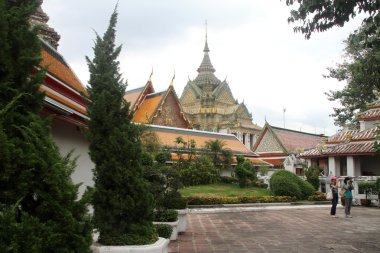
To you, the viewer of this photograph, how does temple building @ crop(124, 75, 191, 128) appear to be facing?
facing the viewer and to the right of the viewer

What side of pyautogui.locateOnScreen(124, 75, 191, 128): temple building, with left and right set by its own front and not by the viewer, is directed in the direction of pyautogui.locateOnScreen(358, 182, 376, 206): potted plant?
front

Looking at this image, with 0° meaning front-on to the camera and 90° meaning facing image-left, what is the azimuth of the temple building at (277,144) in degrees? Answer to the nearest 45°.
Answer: approximately 45°

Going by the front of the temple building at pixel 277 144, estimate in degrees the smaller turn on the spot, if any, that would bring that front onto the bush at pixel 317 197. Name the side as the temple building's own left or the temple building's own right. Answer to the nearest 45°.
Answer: approximately 45° to the temple building's own left

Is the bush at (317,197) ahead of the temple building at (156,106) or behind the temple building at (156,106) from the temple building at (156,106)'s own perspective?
ahead

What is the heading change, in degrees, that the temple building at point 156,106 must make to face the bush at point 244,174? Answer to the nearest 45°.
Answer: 0° — it already faces it

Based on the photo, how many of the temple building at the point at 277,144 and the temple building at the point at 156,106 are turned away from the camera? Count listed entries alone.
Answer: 0

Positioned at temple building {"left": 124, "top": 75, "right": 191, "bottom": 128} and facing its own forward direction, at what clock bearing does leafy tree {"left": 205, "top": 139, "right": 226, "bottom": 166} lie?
The leafy tree is roughly at 12 o'clock from the temple building.

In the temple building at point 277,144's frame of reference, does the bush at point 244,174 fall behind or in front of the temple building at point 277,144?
in front

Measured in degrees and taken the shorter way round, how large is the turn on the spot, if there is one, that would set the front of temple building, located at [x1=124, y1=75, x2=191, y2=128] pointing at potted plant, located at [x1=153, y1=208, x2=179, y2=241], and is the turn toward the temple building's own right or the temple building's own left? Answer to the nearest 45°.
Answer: approximately 45° to the temple building's own right
